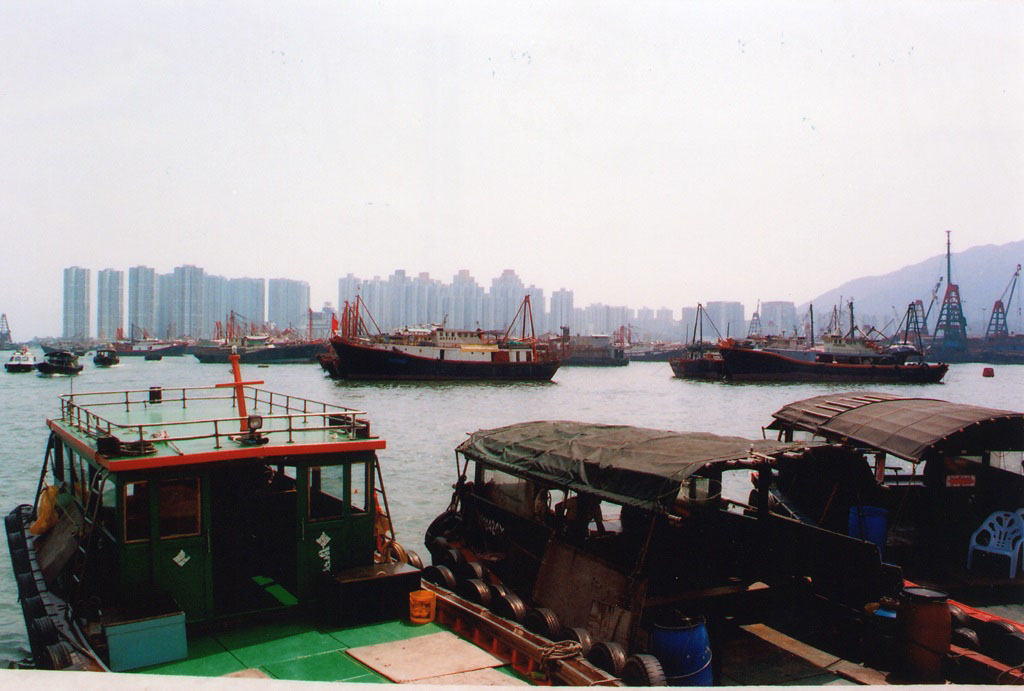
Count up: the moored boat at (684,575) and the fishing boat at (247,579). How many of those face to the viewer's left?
0
